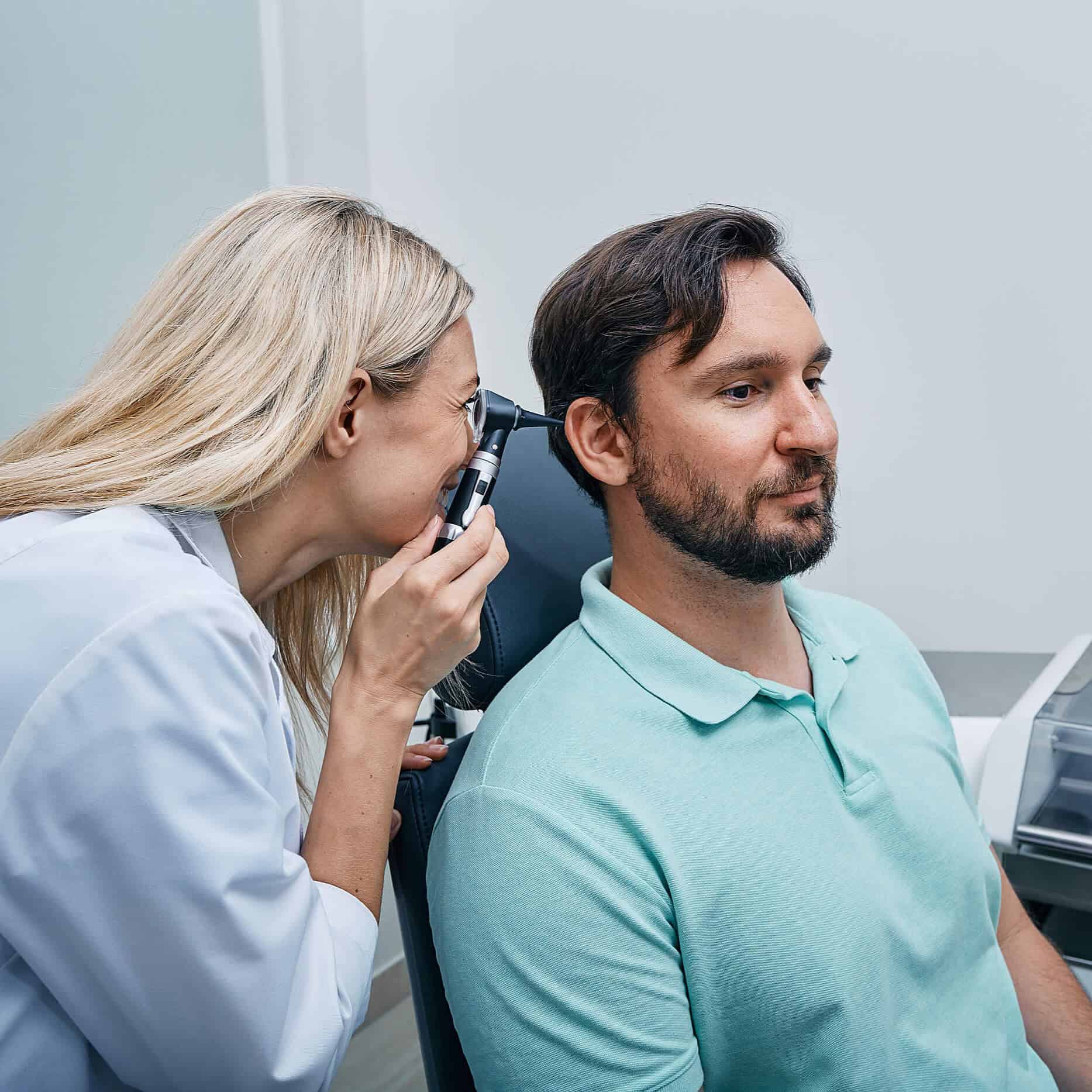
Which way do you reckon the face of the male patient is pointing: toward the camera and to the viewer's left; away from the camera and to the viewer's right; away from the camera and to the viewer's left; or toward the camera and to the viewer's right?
toward the camera and to the viewer's right

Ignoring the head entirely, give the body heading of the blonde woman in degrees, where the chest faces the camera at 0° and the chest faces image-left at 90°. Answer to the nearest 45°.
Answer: approximately 270°

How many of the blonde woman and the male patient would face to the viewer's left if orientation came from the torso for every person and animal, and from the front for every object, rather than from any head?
0

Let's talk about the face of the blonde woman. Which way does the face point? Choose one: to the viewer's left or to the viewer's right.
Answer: to the viewer's right

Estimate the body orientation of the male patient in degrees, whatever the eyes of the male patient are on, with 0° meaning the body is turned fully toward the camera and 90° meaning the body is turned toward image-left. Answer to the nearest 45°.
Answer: approximately 315°

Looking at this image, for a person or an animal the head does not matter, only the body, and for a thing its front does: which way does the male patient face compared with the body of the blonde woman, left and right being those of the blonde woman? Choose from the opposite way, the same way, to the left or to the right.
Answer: to the right
